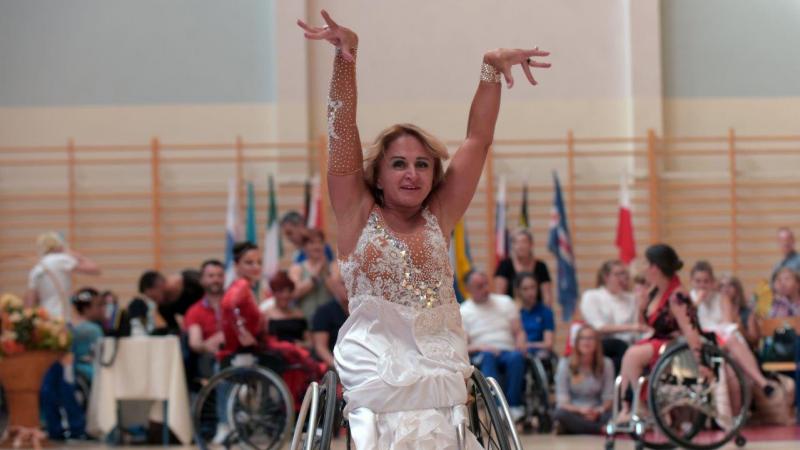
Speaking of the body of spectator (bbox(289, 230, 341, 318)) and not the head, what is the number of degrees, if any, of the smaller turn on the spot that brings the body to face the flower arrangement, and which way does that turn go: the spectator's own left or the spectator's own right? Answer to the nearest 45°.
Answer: approximately 90° to the spectator's own right

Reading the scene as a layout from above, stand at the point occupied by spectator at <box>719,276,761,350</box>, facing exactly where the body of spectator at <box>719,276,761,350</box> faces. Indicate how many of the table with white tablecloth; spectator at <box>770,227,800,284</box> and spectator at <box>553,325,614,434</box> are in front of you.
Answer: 2

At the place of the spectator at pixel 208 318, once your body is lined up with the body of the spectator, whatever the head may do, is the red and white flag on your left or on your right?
on your left

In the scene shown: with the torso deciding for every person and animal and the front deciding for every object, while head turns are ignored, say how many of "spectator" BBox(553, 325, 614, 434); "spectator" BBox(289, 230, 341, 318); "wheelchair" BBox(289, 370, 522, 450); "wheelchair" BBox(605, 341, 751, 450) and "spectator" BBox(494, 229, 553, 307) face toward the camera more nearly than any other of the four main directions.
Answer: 4

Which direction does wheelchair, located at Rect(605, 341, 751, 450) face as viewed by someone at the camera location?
facing to the left of the viewer

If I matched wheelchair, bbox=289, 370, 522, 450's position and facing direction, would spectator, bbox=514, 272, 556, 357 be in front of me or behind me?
behind

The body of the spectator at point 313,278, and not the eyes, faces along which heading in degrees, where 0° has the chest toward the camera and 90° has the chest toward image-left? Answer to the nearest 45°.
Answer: approximately 0°
